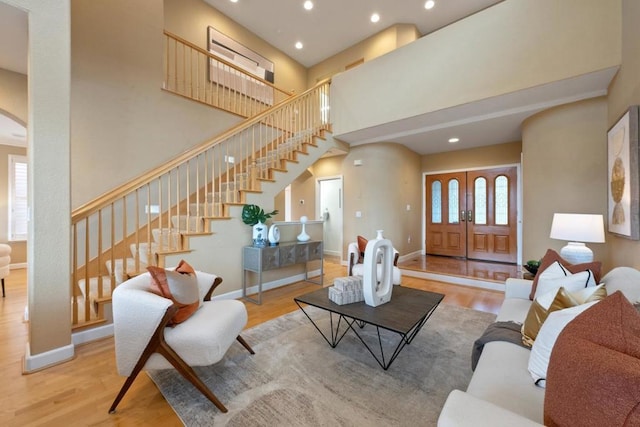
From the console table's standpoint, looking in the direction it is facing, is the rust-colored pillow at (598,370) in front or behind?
in front

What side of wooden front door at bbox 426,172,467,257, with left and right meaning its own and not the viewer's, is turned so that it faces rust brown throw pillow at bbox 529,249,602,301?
front

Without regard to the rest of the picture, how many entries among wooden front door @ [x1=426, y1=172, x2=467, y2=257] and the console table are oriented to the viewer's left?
0

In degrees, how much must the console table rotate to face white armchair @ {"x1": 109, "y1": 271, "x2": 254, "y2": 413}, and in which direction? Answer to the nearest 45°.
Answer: approximately 45° to its right

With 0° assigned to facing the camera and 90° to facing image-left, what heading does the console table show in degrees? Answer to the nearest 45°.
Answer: approximately 315°

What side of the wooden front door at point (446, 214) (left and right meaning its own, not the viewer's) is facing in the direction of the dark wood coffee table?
front

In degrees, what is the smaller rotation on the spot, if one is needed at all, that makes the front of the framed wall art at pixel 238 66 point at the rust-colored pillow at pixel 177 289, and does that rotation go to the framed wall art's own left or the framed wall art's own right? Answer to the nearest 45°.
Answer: approximately 45° to the framed wall art's own right

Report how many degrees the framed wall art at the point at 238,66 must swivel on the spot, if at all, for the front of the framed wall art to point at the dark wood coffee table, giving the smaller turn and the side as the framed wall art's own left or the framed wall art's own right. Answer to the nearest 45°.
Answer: approximately 45° to the framed wall art's own right

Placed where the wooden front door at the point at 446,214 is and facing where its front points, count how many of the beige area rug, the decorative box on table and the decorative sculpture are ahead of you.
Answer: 3

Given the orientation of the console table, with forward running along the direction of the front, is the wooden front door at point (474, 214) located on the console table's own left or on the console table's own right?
on the console table's own left

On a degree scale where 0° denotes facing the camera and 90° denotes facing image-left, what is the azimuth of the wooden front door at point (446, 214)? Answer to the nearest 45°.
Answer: approximately 0°
